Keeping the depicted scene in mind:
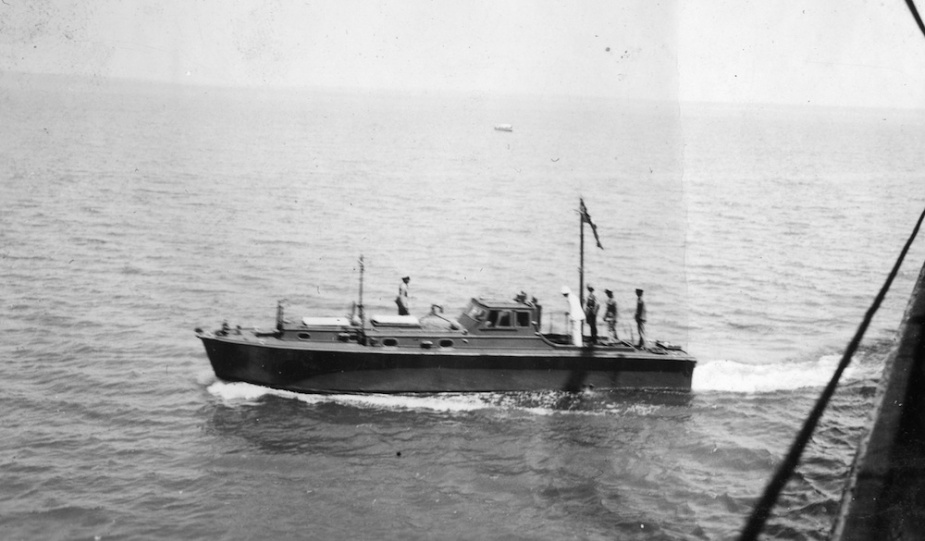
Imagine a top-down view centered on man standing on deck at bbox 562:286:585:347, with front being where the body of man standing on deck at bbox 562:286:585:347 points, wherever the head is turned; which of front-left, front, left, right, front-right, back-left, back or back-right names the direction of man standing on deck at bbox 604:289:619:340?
back-right

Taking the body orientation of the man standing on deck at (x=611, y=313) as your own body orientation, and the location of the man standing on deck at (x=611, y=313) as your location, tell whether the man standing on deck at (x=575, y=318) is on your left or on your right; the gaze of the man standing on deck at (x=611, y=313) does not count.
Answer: on your right

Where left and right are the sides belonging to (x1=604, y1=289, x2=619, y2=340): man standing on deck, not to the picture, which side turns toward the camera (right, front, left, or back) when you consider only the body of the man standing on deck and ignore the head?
left

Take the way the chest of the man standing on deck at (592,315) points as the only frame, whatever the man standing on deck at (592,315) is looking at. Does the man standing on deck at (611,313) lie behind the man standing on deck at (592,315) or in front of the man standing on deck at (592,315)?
behind

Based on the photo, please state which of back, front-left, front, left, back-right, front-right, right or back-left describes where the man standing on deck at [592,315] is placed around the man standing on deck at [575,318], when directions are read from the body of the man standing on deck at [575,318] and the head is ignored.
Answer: back-right
